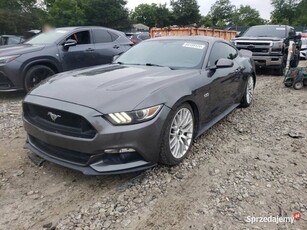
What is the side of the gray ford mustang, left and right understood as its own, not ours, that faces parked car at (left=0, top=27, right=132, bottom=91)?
right

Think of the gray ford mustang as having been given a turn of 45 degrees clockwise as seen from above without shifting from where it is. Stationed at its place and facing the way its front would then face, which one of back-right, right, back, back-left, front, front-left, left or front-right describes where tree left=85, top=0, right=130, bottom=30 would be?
right

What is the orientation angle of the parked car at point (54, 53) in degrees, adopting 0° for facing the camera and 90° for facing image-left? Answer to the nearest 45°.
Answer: approximately 45°

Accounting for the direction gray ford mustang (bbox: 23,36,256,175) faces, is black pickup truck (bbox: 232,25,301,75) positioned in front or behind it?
behind

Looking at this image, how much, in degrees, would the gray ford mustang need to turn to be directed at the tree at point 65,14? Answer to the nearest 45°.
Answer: approximately 135° to its right

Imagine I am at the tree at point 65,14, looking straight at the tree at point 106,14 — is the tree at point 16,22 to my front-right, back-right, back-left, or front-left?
back-right

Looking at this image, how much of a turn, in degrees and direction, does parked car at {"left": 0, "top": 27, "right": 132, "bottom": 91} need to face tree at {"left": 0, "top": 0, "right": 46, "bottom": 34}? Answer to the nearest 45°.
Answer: approximately 135° to its right

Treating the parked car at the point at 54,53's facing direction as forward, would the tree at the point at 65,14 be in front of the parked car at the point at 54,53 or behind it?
behind

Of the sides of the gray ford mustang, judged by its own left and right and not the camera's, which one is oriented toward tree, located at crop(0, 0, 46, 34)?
right

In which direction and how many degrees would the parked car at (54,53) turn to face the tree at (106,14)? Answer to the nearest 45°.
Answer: approximately 135° to its right
